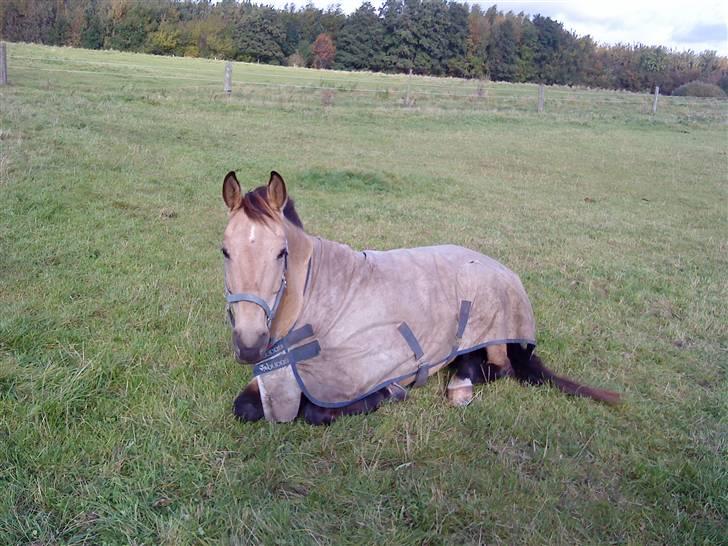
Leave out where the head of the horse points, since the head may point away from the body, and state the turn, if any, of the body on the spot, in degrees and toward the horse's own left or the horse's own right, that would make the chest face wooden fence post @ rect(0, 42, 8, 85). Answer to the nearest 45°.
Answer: approximately 90° to the horse's own right

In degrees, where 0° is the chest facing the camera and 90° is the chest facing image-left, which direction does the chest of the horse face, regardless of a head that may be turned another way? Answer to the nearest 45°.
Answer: approximately 45°
